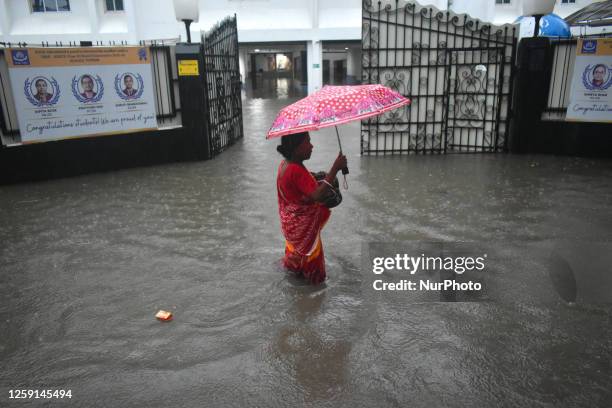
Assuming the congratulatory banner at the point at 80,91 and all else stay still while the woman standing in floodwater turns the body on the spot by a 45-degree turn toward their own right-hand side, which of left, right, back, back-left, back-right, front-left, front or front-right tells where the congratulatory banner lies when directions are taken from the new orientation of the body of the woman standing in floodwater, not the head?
back

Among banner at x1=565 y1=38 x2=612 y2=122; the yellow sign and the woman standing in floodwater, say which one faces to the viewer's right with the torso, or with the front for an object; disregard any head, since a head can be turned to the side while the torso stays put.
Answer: the woman standing in floodwater

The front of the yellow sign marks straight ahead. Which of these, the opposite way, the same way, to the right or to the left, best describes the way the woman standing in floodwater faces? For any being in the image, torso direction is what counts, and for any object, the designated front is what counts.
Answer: to the left

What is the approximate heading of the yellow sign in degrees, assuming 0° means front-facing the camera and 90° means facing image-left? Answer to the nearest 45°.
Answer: approximately 0°

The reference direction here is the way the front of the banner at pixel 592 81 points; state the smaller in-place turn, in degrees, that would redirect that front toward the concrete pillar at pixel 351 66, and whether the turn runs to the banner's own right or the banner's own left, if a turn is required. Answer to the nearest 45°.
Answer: approximately 135° to the banner's own right

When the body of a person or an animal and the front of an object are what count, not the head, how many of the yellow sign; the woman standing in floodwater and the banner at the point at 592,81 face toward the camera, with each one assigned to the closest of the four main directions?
2

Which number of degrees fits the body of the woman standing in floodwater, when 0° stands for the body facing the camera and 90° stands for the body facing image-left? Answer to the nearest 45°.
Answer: approximately 270°

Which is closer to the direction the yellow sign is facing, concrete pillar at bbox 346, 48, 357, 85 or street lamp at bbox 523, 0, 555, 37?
the street lamp

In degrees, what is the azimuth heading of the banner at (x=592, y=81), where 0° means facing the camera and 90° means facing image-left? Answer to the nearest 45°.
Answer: approximately 0°

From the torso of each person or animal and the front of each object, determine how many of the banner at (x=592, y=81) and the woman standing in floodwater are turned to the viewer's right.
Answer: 1

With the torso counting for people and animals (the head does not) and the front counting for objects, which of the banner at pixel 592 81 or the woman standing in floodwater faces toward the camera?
the banner

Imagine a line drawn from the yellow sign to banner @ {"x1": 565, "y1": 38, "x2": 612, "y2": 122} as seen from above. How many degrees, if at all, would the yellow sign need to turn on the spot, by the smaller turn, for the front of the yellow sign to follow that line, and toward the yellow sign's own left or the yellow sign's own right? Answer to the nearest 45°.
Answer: approximately 90° to the yellow sign's own left

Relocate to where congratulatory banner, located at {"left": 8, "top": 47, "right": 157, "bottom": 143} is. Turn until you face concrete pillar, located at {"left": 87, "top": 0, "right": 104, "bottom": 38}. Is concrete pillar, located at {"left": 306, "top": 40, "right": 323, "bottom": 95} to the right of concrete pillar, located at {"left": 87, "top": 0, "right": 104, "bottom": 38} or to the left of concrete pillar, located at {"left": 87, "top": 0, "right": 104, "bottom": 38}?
right

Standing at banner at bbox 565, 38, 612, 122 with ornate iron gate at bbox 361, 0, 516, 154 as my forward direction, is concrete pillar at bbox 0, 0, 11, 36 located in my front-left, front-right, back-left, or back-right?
front-right

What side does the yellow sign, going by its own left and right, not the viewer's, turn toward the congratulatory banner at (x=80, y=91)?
right

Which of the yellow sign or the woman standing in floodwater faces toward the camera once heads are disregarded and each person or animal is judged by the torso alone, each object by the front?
the yellow sign

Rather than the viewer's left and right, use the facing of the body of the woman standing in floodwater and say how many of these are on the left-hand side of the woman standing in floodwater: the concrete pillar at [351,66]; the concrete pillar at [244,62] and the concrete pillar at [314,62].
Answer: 3

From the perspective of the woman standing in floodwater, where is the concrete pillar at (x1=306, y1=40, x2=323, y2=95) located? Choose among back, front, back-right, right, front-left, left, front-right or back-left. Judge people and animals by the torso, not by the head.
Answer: left

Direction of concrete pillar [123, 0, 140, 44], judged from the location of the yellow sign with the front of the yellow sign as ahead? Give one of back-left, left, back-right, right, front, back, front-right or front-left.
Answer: back
